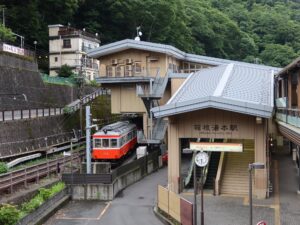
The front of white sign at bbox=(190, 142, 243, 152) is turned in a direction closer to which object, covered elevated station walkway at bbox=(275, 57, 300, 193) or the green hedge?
the green hedge

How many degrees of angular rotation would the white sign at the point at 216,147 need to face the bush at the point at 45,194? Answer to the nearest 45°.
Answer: approximately 90° to its right

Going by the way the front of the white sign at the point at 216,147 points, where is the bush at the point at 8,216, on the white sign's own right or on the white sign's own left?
on the white sign's own right

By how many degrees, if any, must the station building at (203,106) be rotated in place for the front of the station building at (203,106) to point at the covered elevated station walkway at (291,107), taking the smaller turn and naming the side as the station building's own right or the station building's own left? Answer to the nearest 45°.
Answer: approximately 45° to the station building's own left

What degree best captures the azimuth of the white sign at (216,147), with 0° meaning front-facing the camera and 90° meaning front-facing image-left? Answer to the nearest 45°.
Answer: approximately 0°

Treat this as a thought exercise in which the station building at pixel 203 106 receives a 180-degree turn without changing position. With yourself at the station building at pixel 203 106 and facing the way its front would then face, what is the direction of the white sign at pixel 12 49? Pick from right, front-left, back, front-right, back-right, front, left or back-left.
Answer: front-left

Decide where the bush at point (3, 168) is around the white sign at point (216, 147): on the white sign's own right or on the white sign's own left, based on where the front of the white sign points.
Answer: on the white sign's own right

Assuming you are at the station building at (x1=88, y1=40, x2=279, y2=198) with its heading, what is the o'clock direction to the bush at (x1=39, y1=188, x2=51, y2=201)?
The bush is roughly at 2 o'clock from the station building.

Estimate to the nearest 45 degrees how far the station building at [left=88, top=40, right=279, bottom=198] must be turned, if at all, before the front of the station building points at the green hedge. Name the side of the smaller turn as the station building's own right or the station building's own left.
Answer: approximately 45° to the station building's own right

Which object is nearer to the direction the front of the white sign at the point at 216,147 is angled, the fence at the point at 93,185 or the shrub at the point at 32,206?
the shrub

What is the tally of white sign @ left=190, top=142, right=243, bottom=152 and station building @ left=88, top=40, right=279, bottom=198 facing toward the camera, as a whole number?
2

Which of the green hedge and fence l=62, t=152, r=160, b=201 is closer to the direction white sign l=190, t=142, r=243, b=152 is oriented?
the green hedge
